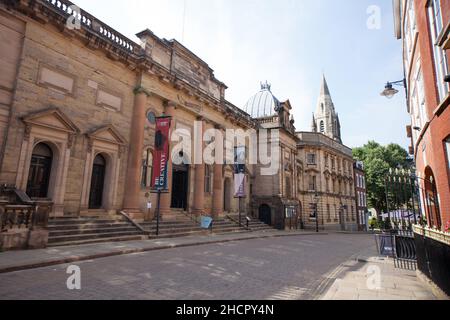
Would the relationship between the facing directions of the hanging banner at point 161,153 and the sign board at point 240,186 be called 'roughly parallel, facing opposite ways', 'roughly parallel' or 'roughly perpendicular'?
roughly parallel

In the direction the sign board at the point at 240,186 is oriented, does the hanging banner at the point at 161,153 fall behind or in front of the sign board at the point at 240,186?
in front

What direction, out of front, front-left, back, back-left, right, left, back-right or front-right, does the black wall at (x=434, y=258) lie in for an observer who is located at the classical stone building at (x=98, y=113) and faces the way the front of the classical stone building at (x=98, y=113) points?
front

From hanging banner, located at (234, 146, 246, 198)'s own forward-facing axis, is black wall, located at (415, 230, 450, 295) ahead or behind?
ahead

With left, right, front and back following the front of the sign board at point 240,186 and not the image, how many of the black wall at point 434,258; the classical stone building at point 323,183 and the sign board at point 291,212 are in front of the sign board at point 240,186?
1

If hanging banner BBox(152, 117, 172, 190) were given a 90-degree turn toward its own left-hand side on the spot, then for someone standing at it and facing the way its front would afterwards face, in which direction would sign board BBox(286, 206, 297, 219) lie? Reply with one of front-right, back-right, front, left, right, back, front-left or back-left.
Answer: front-left

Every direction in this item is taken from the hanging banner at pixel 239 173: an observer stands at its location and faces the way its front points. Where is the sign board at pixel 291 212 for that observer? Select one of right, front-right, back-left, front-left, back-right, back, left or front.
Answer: back-left

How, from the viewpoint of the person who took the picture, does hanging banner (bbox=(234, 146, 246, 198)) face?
facing the viewer

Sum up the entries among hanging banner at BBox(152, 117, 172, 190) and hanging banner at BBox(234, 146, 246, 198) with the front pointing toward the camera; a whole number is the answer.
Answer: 2

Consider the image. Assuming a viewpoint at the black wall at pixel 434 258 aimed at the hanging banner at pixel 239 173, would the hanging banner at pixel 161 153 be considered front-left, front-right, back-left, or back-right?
front-left

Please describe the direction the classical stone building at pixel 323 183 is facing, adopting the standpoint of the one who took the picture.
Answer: facing the viewer and to the right of the viewer

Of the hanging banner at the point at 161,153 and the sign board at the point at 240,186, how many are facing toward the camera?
2
